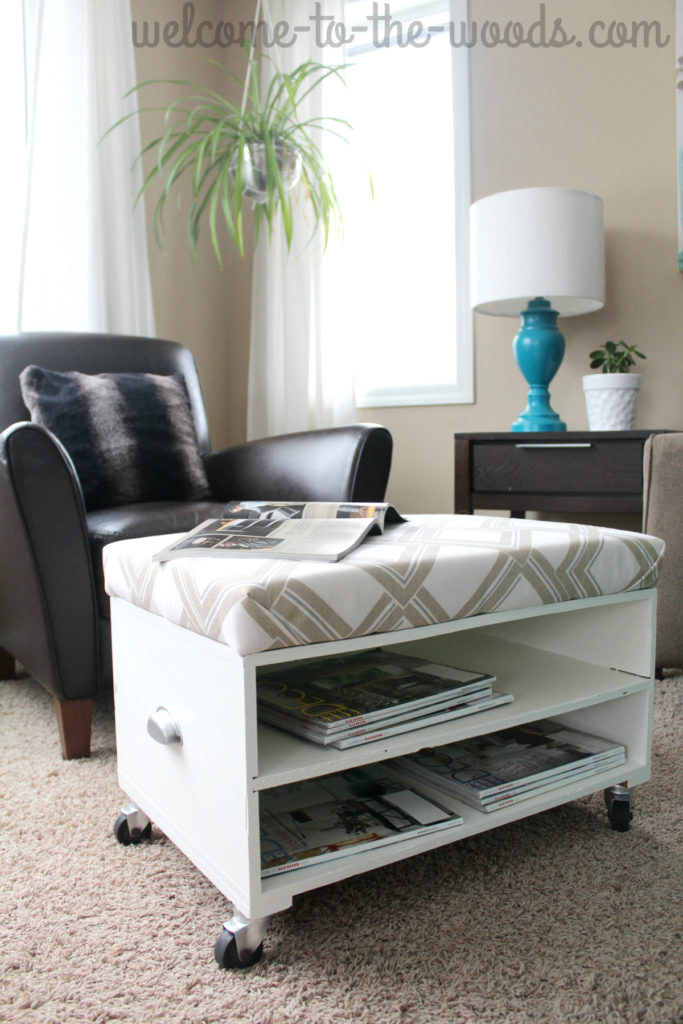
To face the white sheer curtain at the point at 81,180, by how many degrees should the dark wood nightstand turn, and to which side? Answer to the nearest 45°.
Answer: approximately 90° to its right

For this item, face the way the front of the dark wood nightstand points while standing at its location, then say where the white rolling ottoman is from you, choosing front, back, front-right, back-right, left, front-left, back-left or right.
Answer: front

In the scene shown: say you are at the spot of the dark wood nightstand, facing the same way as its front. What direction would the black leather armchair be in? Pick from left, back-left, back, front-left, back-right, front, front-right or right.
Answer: front-right

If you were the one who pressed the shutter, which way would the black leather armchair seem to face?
facing the viewer and to the right of the viewer

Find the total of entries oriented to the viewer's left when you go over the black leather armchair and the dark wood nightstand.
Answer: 0

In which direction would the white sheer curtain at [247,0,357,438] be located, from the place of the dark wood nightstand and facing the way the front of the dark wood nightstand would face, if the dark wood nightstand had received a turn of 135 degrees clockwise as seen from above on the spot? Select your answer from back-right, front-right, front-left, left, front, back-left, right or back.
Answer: front

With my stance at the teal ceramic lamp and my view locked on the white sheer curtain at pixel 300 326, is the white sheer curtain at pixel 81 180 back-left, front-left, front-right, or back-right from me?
front-left

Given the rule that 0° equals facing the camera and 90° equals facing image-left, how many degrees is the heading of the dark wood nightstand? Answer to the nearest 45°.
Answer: approximately 0°
